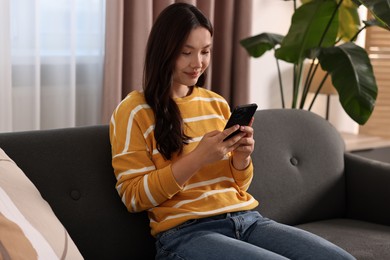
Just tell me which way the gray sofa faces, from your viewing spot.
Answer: facing the viewer and to the right of the viewer

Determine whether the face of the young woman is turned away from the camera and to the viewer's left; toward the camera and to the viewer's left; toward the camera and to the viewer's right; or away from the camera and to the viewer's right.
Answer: toward the camera and to the viewer's right

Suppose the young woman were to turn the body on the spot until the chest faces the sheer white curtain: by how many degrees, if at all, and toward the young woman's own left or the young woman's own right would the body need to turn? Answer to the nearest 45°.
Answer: approximately 180°

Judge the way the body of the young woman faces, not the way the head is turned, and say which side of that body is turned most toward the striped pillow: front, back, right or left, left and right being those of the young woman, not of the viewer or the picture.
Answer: right

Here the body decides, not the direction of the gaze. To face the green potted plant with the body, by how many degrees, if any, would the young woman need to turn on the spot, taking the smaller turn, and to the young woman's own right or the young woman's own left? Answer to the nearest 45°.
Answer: approximately 90° to the young woman's own left

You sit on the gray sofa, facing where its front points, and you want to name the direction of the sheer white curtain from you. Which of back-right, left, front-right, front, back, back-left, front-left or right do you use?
back
